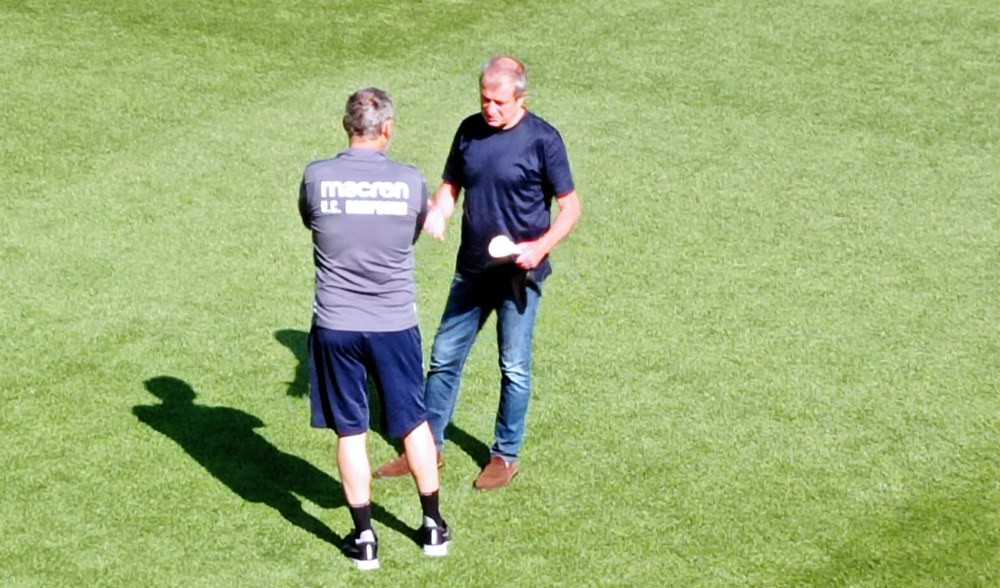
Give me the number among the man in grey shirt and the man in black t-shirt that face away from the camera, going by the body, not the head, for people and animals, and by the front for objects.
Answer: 1

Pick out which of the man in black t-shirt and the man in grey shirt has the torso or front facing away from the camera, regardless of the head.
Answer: the man in grey shirt

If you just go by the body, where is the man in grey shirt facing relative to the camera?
away from the camera

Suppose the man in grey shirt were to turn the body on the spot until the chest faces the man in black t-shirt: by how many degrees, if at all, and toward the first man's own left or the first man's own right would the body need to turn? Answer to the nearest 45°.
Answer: approximately 45° to the first man's own right

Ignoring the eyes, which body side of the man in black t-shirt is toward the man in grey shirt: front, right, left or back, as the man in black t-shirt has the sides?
front

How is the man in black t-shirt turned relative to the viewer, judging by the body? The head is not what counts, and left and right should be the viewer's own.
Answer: facing the viewer and to the left of the viewer

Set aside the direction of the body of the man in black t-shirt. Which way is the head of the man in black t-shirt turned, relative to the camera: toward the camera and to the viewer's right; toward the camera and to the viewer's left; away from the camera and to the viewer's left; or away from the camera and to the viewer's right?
toward the camera and to the viewer's left
